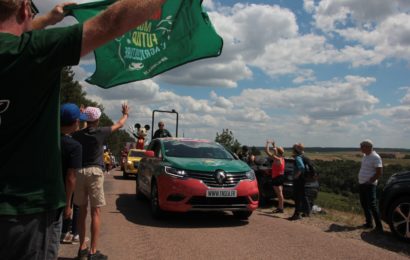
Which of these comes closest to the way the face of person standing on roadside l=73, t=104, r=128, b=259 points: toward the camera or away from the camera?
away from the camera

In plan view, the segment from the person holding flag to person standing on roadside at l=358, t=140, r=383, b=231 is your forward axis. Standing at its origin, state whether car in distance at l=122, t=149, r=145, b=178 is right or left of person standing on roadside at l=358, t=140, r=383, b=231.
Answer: left

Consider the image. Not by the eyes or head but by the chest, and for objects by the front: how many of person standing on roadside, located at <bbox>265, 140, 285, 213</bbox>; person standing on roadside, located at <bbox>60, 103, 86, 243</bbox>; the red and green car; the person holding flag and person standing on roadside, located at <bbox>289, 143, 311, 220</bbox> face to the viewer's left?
2

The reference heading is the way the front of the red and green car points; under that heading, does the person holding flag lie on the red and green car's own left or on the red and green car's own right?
on the red and green car's own right

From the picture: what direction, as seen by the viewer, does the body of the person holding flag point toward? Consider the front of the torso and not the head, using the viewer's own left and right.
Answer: facing away from the viewer and to the right of the viewer

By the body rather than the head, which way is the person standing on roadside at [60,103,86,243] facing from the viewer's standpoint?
to the viewer's right

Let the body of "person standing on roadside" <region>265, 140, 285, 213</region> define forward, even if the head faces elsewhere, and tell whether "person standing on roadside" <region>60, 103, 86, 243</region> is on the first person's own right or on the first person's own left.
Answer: on the first person's own left

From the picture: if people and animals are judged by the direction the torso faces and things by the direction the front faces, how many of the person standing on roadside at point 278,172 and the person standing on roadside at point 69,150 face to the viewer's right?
1

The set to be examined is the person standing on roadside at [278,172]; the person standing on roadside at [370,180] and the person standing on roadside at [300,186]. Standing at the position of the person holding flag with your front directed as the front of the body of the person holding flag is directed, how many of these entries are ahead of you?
3

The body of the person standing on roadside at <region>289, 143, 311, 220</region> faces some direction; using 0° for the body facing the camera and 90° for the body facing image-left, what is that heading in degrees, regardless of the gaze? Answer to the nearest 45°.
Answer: approximately 90°

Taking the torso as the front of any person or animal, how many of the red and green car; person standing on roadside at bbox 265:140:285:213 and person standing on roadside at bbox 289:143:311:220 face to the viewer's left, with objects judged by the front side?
2

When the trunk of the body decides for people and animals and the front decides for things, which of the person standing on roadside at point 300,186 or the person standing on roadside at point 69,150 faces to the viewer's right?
the person standing on roadside at point 69,150
